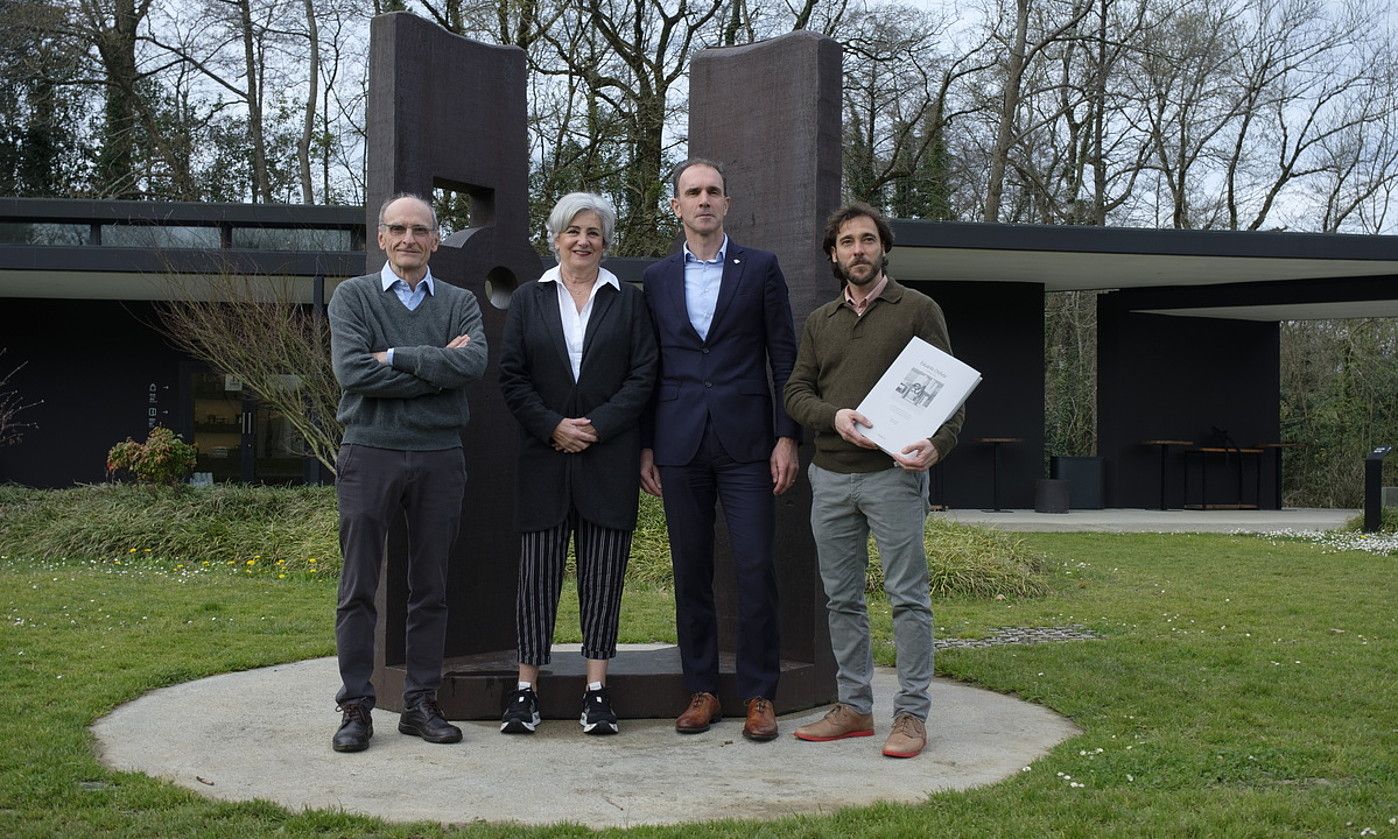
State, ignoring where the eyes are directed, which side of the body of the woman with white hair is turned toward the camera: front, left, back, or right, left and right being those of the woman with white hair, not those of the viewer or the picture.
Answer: front

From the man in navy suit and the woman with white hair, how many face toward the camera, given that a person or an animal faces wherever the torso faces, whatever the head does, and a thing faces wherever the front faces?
2

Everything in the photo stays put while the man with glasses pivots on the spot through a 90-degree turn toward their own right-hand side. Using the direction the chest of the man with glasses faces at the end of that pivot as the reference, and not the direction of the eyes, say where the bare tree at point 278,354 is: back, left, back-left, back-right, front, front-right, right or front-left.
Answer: right

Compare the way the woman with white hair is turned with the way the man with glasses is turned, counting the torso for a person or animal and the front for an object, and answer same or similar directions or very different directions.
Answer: same or similar directions

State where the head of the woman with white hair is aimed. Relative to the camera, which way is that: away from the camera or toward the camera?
toward the camera

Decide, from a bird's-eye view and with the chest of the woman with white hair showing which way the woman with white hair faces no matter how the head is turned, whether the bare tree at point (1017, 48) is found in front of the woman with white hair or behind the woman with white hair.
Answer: behind

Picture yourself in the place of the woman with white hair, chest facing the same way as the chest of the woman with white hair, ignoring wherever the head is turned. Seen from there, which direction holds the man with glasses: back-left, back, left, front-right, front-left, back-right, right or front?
right

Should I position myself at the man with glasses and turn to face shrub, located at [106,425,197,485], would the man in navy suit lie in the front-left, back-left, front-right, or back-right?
back-right

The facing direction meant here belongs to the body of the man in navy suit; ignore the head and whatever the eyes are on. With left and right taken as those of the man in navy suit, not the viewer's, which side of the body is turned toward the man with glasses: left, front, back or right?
right

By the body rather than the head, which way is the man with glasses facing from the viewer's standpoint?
toward the camera

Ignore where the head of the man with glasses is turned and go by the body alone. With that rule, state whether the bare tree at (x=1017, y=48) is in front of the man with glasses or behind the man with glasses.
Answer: behind

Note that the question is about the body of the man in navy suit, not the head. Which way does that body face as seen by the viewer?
toward the camera
